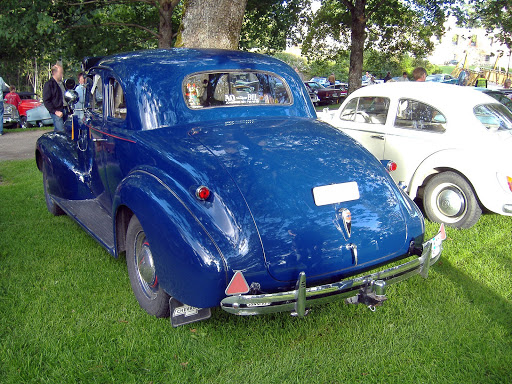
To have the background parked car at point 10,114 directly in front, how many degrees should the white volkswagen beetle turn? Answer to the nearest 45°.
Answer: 0° — it already faces it

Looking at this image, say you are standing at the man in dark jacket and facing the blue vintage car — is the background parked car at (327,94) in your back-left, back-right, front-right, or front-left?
back-left

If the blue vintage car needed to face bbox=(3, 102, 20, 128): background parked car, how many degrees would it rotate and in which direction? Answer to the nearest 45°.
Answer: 0° — it already faces it

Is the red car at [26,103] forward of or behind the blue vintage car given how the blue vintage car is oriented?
forward

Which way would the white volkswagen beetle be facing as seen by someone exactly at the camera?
facing away from the viewer and to the left of the viewer

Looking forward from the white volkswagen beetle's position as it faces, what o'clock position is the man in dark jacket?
The man in dark jacket is roughly at 11 o'clock from the white volkswagen beetle.

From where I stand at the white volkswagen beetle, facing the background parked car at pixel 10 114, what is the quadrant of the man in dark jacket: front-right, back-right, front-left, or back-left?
front-left

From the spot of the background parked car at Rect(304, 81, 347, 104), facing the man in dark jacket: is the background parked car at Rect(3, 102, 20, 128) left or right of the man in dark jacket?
right

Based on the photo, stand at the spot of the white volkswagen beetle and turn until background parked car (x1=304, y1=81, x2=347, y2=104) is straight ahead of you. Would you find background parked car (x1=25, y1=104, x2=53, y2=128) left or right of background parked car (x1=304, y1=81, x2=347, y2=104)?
left

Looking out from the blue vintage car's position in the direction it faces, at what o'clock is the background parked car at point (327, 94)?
The background parked car is roughly at 2 o'clock from the blue vintage car.

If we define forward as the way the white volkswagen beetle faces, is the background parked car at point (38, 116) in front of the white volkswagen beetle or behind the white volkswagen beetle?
in front

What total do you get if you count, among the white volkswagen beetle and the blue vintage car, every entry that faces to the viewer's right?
0

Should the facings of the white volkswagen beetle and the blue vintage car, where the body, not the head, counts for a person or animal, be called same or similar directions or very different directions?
same or similar directions

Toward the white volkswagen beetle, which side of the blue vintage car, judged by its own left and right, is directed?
right

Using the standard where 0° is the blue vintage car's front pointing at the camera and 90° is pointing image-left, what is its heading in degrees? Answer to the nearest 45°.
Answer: approximately 135°
